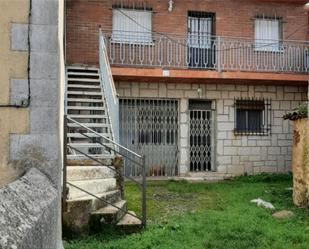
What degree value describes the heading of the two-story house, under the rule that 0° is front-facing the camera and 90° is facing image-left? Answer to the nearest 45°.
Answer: approximately 0°
